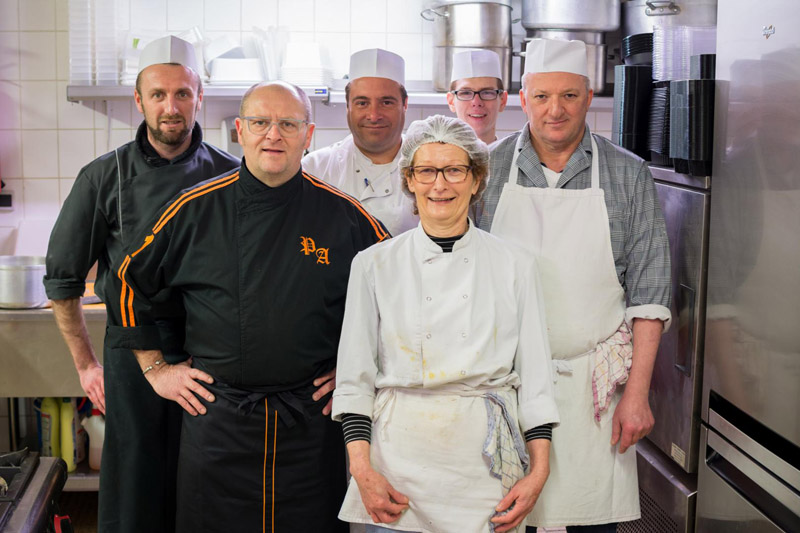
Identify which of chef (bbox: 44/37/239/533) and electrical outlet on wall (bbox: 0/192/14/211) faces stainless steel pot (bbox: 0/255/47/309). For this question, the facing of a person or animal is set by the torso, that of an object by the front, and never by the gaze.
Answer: the electrical outlet on wall

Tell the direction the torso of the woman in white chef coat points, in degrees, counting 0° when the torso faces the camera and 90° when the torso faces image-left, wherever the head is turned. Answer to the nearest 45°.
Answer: approximately 0°

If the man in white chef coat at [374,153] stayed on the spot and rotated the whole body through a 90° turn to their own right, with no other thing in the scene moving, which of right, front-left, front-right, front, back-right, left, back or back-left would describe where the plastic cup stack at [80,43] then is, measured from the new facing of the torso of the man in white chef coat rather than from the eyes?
front-right

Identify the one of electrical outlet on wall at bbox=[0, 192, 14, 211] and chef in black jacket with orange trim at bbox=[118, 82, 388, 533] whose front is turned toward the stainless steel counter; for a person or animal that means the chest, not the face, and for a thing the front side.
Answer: the electrical outlet on wall

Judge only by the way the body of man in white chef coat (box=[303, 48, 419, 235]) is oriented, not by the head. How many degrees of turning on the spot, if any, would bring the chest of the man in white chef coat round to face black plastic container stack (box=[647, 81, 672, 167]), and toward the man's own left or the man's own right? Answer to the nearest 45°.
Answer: approximately 45° to the man's own left
